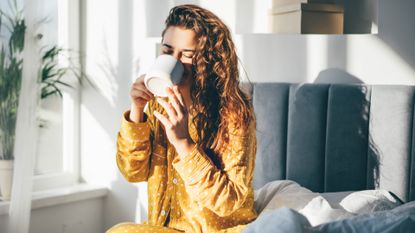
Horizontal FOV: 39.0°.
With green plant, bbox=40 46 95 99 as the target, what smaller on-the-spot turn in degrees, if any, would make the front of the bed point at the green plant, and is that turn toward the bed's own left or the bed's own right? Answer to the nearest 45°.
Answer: approximately 135° to the bed's own right

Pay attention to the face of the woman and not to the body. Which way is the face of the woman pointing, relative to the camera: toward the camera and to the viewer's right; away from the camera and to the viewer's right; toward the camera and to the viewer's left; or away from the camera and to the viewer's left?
toward the camera and to the viewer's left

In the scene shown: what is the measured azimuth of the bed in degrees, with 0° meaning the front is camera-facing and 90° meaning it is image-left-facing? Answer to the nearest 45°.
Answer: approximately 0°

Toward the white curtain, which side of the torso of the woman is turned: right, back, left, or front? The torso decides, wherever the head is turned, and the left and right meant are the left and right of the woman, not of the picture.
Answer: right

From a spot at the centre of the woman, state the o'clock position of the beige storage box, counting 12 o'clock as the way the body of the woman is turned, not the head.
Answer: The beige storage box is roughly at 6 o'clock from the woman.

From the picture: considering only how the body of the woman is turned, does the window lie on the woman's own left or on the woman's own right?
on the woman's own right

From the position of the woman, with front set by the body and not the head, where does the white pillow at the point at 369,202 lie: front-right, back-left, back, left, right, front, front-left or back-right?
back-left

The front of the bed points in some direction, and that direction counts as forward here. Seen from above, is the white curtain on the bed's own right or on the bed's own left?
on the bed's own right
